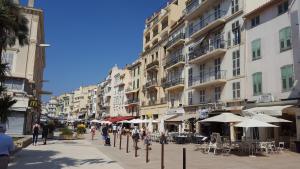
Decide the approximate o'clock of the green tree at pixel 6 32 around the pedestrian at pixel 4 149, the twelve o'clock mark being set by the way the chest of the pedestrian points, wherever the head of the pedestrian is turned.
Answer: The green tree is roughly at 12 o'clock from the pedestrian.

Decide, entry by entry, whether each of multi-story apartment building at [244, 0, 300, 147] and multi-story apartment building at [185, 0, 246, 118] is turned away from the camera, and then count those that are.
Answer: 0

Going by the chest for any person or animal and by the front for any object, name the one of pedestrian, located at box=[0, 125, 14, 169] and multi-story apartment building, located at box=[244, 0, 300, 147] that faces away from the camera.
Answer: the pedestrian

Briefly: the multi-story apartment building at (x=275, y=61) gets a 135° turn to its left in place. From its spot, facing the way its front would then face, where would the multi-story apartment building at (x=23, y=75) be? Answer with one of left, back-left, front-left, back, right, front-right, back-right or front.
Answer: back

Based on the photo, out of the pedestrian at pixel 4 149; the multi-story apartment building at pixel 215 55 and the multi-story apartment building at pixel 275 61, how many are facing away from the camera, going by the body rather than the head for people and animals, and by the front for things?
1

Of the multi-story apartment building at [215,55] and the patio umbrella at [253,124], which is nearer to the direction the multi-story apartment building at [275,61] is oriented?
the patio umbrella

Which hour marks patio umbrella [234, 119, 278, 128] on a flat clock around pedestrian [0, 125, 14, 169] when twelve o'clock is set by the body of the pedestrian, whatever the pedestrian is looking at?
The patio umbrella is roughly at 2 o'clock from the pedestrian.

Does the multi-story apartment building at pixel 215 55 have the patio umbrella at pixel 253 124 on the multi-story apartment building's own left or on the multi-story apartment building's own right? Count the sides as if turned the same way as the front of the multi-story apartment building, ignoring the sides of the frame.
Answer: on the multi-story apartment building's own left

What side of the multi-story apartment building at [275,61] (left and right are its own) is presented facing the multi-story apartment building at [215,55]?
right

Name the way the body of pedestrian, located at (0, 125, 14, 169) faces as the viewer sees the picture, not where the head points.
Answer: away from the camera

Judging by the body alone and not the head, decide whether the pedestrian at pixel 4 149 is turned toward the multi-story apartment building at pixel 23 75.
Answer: yes

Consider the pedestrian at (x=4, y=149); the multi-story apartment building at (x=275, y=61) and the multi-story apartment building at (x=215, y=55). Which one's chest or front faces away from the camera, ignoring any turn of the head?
the pedestrian

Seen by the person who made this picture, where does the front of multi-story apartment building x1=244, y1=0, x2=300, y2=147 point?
facing the viewer and to the left of the viewer

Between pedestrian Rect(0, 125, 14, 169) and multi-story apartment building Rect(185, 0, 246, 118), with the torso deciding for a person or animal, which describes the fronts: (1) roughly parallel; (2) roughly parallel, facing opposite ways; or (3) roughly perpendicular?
roughly perpendicular

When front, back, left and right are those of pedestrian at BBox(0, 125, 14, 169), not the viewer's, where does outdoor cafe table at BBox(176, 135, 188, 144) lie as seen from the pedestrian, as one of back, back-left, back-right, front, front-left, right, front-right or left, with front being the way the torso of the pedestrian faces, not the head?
front-right

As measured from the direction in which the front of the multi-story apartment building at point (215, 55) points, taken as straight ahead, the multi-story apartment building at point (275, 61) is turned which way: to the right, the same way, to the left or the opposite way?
the same way

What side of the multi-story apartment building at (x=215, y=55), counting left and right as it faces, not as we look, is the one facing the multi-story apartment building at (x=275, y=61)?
left

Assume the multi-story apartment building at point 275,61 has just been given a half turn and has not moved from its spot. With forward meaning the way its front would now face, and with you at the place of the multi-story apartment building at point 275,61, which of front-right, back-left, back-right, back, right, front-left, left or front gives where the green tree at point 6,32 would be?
back
